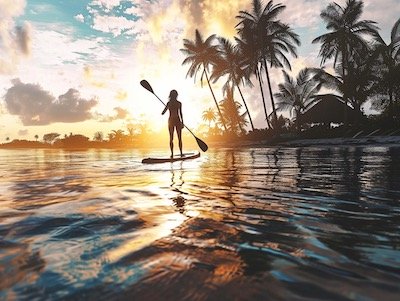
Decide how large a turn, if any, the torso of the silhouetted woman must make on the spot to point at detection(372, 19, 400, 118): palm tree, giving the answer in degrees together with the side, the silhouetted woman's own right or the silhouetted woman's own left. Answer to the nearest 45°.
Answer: approximately 45° to the silhouetted woman's own right

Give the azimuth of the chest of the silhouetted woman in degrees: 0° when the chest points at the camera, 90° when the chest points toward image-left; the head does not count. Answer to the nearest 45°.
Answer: approximately 180°

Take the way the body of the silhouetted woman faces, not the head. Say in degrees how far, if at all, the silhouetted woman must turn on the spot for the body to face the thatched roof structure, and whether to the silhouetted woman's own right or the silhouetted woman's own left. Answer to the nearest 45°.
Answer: approximately 45° to the silhouetted woman's own right

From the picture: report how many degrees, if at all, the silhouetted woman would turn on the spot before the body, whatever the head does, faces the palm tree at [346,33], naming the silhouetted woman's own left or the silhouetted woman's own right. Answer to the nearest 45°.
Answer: approximately 45° to the silhouetted woman's own right
